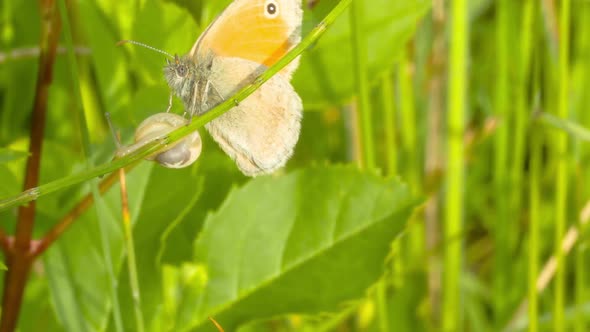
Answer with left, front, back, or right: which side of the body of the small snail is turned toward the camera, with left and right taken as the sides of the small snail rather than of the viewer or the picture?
left

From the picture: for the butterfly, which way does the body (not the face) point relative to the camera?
to the viewer's left

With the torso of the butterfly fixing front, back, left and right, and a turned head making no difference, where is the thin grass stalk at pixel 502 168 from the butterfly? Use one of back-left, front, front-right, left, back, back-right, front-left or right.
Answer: back-right

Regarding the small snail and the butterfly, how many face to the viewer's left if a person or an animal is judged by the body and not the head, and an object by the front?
2

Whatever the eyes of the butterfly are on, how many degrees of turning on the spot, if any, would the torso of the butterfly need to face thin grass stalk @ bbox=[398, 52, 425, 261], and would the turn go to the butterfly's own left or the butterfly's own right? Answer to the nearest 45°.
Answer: approximately 135° to the butterfly's own right

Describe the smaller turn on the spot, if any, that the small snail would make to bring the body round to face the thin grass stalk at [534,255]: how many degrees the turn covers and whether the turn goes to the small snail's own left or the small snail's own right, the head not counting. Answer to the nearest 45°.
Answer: approximately 135° to the small snail's own right

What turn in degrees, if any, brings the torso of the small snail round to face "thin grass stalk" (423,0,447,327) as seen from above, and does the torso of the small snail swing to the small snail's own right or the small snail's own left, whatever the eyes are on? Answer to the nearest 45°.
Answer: approximately 135° to the small snail's own right
